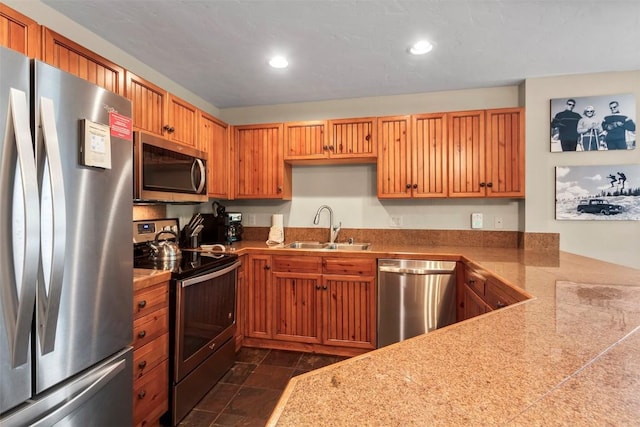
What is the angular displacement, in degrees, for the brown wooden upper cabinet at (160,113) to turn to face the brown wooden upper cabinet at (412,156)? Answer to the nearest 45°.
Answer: approximately 45° to its left

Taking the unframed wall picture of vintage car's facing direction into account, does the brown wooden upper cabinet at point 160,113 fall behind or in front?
in front

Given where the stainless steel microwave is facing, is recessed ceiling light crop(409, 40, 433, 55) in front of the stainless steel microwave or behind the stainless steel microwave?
in front

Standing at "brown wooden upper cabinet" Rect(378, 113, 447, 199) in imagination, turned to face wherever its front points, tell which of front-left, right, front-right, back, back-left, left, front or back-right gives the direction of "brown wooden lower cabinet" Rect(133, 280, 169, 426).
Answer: front-right

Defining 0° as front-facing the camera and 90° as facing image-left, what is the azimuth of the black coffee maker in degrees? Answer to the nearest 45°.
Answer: approximately 315°

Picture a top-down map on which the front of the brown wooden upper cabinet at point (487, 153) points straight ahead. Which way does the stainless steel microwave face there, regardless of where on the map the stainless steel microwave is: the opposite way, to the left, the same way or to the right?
to the left

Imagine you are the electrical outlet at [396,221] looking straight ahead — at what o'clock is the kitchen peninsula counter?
The kitchen peninsula counter is roughly at 12 o'clock from the electrical outlet.

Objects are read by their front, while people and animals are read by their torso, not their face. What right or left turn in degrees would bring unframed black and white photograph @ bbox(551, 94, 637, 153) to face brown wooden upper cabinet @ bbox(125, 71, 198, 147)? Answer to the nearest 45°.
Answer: approximately 45° to its right

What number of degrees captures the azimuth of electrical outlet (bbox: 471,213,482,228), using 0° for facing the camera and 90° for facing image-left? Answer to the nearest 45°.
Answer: approximately 0°

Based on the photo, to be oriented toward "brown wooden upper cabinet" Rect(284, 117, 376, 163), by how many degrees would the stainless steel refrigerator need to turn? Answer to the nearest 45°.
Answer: approximately 45° to its left

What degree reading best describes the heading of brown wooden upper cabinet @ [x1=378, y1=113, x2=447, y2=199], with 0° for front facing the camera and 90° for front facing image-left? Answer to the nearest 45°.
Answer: approximately 0°

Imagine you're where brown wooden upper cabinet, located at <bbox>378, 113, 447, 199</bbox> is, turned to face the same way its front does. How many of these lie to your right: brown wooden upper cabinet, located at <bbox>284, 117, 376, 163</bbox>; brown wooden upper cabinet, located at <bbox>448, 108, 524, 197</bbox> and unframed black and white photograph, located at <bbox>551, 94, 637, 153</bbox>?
1

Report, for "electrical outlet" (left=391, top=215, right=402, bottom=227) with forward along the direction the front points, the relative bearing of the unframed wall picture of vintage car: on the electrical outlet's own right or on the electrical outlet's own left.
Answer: on the electrical outlet's own left

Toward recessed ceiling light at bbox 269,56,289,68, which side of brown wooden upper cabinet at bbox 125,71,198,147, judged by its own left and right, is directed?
front

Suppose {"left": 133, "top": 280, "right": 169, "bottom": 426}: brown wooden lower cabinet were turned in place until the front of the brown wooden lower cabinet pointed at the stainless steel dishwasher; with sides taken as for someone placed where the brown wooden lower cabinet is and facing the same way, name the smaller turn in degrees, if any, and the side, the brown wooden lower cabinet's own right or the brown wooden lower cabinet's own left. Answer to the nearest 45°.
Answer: approximately 45° to the brown wooden lower cabinet's own left
